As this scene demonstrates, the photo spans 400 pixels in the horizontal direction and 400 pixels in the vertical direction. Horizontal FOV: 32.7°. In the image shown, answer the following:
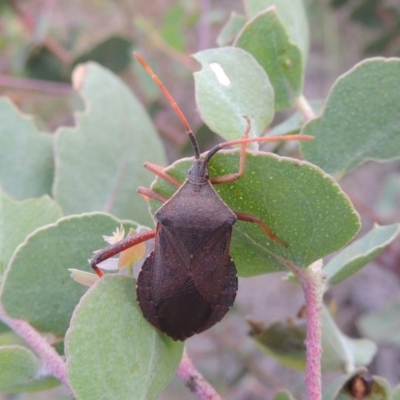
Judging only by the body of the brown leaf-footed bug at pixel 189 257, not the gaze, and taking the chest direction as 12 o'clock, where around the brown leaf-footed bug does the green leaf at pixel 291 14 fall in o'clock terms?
The green leaf is roughly at 1 o'clock from the brown leaf-footed bug.

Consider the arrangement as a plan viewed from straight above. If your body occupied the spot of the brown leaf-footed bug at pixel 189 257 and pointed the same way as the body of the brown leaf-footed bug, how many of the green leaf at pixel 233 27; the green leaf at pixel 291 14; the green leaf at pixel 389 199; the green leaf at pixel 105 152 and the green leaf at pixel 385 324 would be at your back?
0

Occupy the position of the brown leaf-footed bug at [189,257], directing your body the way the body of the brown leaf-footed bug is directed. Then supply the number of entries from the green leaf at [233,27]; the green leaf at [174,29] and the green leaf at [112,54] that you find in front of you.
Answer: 3

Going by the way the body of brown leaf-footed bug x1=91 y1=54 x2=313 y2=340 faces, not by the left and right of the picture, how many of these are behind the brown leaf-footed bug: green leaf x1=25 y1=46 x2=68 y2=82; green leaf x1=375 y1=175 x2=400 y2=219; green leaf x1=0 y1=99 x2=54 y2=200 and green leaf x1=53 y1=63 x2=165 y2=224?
0

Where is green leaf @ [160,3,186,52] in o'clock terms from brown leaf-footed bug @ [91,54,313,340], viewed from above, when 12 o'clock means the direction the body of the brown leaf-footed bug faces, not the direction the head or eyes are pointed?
The green leaf is roughly at 12 o'clock from the brown leaf-footed bug.

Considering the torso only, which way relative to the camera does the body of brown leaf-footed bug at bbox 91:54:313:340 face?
away from the camera

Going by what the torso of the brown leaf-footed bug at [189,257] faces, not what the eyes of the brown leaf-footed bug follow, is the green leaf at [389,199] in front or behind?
in front

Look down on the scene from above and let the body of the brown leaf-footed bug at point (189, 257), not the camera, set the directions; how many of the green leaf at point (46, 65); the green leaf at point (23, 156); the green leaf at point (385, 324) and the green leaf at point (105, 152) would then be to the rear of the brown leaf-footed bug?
0
